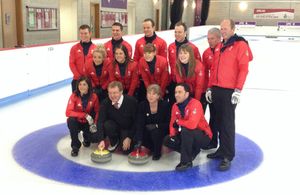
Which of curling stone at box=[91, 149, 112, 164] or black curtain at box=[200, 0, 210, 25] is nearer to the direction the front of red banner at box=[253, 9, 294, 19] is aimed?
the curling stone

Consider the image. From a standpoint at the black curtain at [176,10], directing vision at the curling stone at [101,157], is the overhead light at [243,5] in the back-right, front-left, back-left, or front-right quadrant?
back-left

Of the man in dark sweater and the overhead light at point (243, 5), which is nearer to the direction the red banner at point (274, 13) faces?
the man in dark sweater

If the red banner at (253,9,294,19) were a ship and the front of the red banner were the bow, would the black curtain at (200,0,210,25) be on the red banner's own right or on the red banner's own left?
on the red banner's own right

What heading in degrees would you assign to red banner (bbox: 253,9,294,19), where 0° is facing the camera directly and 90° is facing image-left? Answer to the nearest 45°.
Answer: approximately 0°

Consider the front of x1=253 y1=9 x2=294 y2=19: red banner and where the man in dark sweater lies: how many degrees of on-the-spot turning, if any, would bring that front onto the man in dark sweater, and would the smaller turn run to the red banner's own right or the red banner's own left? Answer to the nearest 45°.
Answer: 0° — it already faces them

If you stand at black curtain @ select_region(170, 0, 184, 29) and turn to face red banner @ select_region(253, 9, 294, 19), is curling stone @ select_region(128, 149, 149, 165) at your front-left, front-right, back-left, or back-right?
back-right

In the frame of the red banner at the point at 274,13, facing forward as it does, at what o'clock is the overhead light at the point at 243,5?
The overhead light is roughly at 3 o'clock from the red banner.

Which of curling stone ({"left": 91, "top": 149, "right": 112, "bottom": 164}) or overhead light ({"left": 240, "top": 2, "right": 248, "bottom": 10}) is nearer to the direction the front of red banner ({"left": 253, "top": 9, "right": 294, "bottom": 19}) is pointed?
the curling stone

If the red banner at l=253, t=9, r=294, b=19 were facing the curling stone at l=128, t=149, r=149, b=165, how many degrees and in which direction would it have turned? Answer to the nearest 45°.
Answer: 0° — it already faces it

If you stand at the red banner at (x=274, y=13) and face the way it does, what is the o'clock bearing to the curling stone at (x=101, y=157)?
The curling stone is roughly at 12 o'clock from the red banner.

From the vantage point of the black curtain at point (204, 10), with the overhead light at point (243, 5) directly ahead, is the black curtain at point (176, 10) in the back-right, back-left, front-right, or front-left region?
back-right
